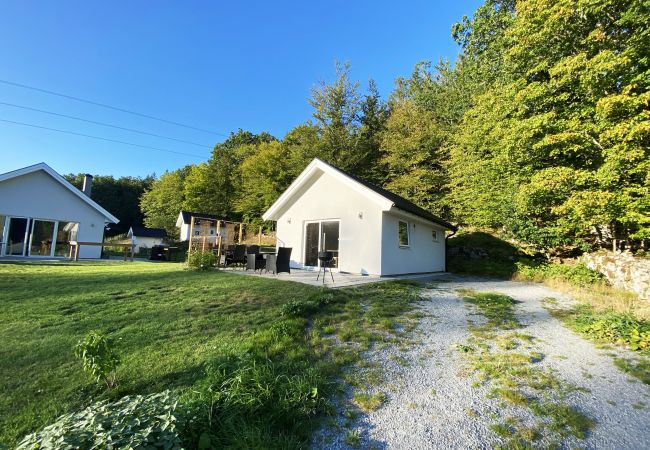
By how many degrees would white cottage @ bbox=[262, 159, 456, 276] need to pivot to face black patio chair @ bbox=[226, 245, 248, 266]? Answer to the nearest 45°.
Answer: approximately 45° to its right

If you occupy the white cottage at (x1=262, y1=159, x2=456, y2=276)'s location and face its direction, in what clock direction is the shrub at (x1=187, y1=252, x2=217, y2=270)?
The shrub is roughly at 1 o'clock from the white cottage.

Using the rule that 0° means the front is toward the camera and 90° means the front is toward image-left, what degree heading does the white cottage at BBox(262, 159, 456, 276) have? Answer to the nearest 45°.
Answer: approximately 45°

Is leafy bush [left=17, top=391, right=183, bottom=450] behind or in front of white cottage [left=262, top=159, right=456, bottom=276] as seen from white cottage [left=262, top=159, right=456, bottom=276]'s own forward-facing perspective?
in front

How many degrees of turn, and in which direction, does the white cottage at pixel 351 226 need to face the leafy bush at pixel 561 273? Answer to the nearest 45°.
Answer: approximately 135° to its left

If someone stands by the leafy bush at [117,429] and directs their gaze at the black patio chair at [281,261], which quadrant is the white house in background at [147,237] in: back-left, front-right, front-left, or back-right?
front-left

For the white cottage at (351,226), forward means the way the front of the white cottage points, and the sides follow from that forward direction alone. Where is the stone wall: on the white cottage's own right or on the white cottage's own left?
on the white cottage's own left
